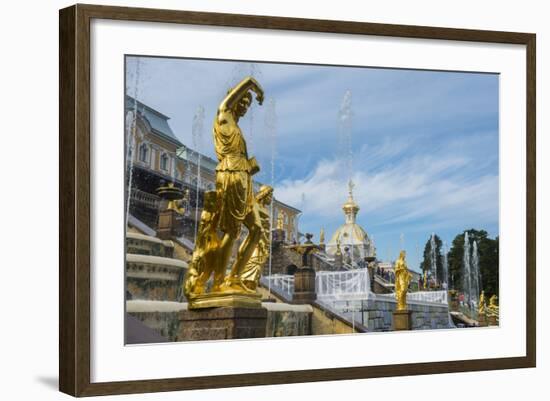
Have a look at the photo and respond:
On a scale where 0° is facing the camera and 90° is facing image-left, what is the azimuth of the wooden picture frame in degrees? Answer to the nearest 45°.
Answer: approximately 315°
